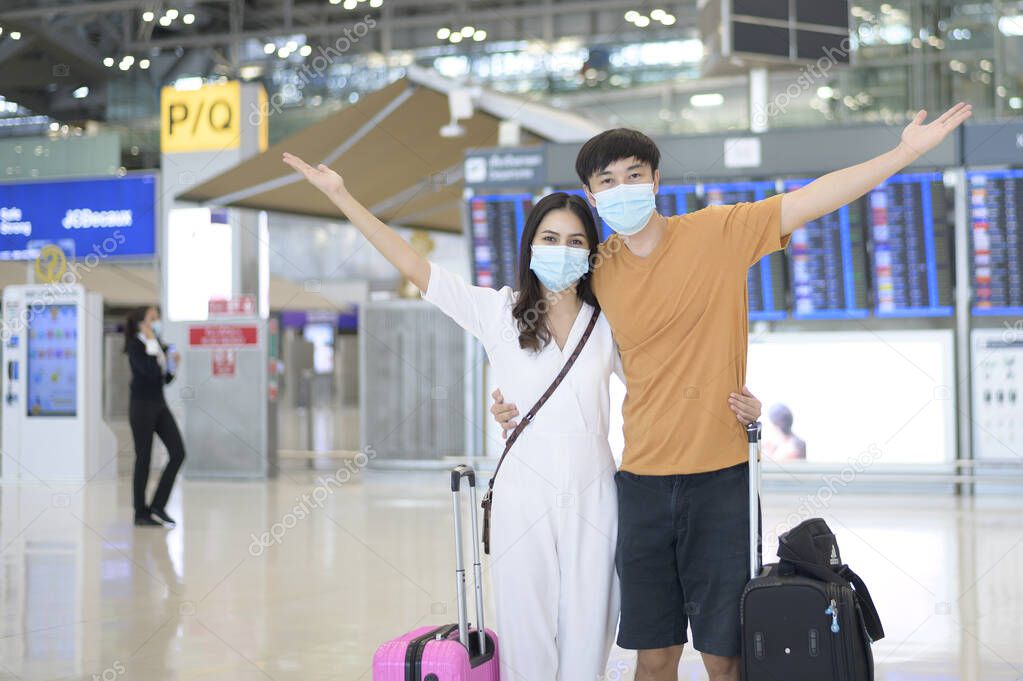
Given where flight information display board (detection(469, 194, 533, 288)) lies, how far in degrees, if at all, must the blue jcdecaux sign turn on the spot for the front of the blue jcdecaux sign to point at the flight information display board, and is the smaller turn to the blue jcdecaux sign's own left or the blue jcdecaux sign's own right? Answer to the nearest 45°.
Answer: approximately 45° to the blue jcdecaux sign's own left

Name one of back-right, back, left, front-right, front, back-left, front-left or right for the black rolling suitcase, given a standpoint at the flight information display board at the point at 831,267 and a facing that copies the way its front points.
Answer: front

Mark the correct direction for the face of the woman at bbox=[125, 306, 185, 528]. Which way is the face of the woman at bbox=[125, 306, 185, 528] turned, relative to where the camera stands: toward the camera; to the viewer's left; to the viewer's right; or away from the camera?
to the viewer's right

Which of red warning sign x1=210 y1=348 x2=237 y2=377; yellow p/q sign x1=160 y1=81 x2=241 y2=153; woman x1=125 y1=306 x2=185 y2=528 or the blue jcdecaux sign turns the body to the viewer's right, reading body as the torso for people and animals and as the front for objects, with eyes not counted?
the woman

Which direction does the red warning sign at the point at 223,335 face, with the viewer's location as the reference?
facing the viewer

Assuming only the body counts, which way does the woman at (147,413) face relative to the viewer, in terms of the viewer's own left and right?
facing to the right of the viewer

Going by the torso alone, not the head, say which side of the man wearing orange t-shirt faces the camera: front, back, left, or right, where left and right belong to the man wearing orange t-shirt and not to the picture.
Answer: front

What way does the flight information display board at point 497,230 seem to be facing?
toward the camera

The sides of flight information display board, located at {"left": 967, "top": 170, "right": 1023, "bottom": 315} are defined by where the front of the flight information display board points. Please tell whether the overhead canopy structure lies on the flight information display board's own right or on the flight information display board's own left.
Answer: on the flight information display board's own right

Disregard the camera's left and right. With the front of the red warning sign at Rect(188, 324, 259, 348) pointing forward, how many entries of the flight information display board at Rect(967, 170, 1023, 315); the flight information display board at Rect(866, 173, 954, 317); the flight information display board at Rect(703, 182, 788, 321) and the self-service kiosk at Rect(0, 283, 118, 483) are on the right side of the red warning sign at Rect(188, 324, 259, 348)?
1

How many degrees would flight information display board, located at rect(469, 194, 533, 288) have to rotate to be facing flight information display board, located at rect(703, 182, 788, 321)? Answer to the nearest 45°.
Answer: approximately 90° to its left

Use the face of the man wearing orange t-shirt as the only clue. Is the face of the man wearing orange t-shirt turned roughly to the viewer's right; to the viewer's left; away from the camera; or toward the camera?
toward the camera

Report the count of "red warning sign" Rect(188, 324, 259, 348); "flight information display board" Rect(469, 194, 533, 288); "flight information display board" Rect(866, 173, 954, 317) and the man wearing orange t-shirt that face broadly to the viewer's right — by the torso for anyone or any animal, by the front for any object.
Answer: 0

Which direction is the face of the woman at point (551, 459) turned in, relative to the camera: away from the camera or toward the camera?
toward the camera

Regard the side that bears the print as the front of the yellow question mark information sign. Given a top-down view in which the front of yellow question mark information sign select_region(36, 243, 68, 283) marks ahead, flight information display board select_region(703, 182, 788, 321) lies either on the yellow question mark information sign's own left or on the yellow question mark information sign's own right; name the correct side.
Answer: on the yellow question mark information sign's own left
